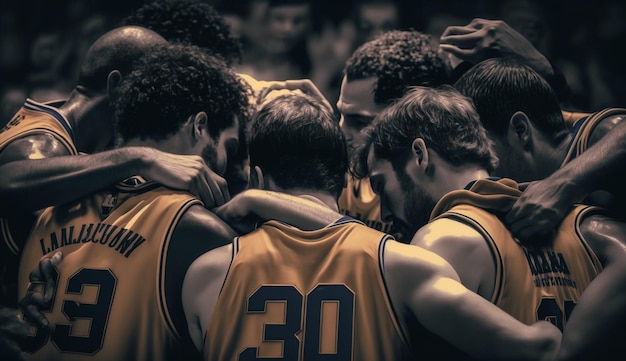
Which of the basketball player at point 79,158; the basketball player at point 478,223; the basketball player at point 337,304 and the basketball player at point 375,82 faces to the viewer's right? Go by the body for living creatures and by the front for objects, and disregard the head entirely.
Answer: the basketball player at point 79,158

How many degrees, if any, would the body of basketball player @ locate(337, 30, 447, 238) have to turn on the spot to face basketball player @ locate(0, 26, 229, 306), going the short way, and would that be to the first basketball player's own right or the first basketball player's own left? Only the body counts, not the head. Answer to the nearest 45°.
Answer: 0° — they already face them

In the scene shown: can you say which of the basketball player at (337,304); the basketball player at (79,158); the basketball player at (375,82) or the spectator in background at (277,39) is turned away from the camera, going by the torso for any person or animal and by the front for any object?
the basketball player at (337,304)

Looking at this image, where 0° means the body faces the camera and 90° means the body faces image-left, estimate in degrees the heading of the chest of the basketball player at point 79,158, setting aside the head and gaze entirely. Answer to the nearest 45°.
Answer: approximately 270°

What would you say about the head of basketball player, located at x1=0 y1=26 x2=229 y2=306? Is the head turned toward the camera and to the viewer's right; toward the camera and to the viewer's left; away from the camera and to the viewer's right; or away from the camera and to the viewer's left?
away from the camera and to the viewer's right

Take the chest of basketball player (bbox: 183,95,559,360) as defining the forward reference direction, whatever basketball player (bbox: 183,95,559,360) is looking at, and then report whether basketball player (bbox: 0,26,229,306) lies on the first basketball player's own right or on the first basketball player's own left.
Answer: on the first basketball player's own left

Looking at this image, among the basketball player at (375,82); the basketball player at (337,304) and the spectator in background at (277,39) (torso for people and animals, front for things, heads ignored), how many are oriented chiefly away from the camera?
1

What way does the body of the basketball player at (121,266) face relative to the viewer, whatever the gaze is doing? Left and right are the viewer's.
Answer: facing away from the viewer and to the right of the viewer

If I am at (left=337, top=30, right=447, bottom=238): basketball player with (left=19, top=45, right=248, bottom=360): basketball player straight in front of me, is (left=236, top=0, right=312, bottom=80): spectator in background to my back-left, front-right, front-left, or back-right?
back-right

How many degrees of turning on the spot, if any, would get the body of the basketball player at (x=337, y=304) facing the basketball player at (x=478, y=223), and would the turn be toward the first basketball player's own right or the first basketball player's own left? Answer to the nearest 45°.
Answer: approximately 45° to the first basketball player's own right

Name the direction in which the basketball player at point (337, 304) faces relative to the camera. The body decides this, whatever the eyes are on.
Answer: away from the camera

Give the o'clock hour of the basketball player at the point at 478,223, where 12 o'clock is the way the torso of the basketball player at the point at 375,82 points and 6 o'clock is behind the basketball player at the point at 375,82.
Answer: the basketball player at the point at 478,223 is roughly at 10 o'clock from the basketball player at the point at 375,82.

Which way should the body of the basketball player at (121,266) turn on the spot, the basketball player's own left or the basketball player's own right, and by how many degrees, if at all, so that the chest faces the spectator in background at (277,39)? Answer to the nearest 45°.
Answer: approximately 45° to the basketball player's own left

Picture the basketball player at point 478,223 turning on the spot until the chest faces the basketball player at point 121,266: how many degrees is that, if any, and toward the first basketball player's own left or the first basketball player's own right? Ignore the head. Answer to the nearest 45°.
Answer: approximately 45° to the first basketball player's own left

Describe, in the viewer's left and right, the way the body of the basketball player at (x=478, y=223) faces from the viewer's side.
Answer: facing away from the viewer and to the left of the viewer

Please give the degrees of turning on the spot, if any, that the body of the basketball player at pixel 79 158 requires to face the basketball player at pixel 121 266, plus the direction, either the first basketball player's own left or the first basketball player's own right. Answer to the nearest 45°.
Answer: approximately 90° to the first basketball player's own right
